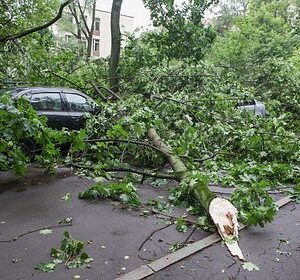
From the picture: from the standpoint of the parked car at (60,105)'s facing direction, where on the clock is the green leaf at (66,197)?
The green leaf is roughly at 3 o'clock from the parked car.

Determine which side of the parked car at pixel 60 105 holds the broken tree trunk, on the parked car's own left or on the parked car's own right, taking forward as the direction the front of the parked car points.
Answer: on the parked car's own right

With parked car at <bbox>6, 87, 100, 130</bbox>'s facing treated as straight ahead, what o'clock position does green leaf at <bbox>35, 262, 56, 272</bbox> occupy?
The green leaf is roughly at 3 o'clock from the parked car.

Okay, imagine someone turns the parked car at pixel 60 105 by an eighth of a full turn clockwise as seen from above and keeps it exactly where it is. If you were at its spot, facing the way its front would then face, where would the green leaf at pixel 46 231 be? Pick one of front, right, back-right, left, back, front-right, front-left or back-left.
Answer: front-right

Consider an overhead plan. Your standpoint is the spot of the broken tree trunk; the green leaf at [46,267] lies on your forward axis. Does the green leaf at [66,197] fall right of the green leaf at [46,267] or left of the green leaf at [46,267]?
right
